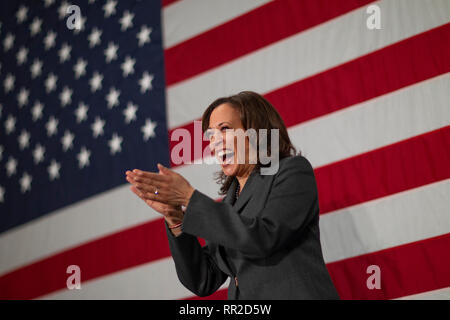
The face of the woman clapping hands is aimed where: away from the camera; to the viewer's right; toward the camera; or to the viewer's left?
to the viewer's left

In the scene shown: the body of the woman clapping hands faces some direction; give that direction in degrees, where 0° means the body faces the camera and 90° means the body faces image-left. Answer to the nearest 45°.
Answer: approximately 45°
